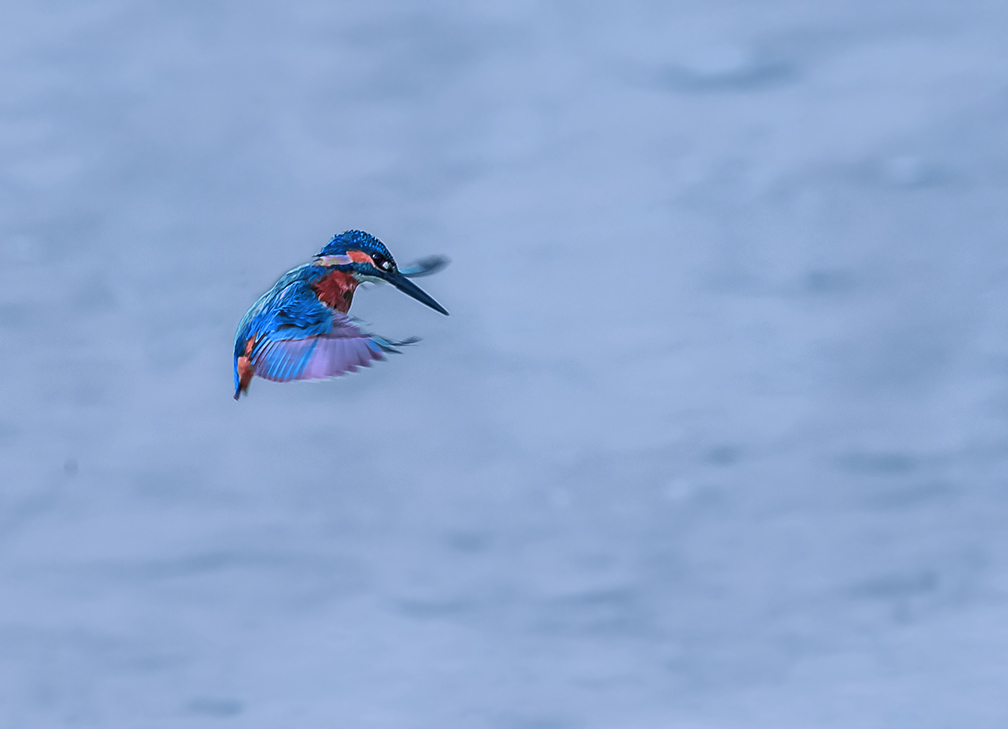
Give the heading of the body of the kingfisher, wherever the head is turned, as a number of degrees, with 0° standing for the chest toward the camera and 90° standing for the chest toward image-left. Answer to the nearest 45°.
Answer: approximately 270°
